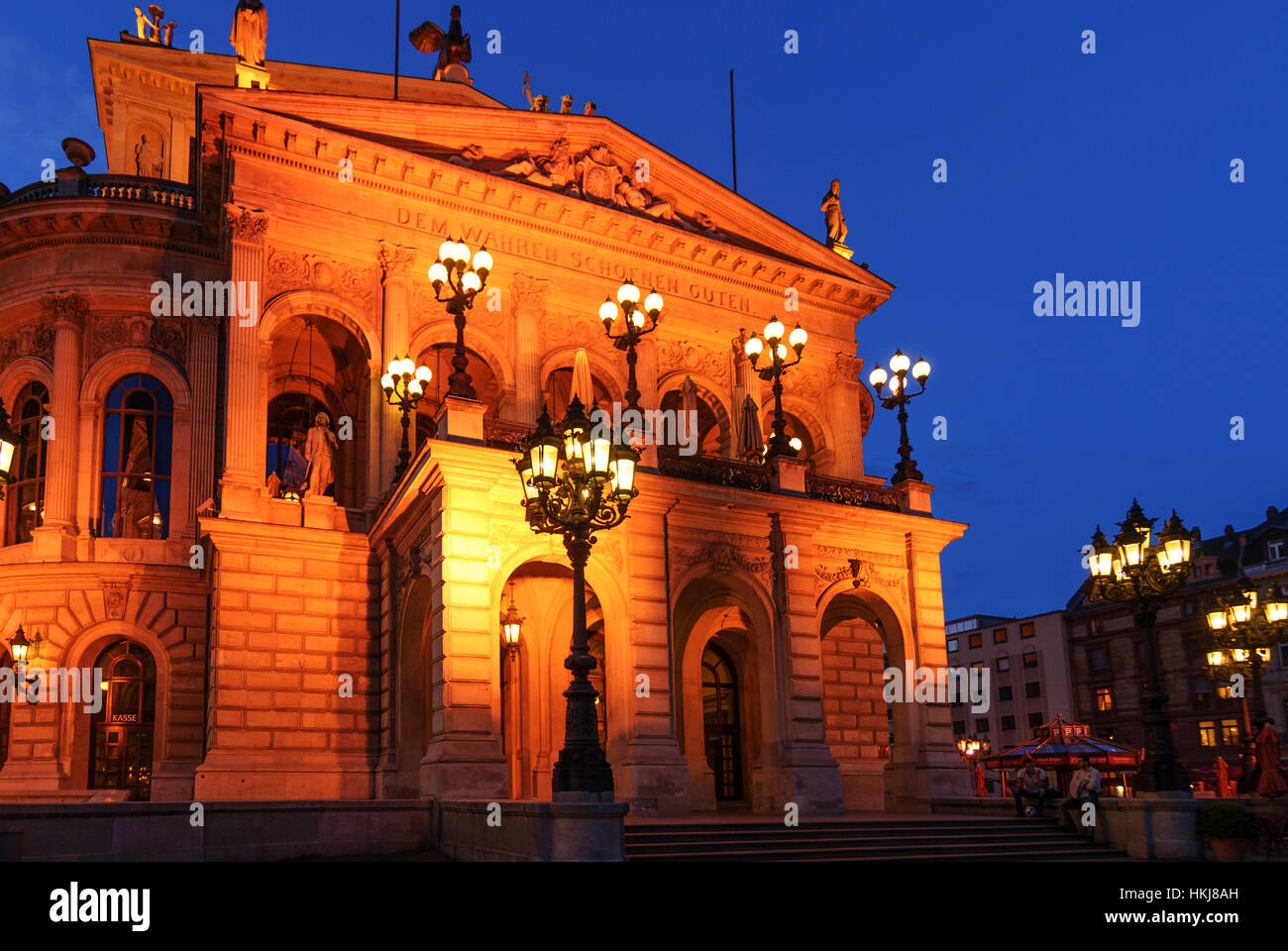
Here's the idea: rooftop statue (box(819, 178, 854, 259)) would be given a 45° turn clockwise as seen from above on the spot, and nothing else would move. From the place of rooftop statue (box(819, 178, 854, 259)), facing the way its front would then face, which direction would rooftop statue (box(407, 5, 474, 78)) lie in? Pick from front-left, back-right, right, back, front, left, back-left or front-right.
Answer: right

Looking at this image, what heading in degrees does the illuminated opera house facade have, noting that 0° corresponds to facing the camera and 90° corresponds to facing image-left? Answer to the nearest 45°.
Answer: approximately 315°

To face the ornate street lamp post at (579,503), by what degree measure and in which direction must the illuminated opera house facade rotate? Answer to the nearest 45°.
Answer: approximately 45° to its right

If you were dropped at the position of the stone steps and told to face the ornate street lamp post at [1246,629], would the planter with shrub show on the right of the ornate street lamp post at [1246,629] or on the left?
right

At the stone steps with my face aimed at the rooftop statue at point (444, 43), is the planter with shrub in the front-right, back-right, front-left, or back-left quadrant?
back-right

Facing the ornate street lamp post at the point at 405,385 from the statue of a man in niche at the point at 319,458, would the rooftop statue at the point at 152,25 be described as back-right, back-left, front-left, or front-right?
back-left

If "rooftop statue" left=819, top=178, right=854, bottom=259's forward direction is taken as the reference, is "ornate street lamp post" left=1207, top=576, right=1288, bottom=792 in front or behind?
in front

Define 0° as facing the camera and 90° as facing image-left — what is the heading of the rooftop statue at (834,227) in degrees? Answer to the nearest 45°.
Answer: approximately 315°

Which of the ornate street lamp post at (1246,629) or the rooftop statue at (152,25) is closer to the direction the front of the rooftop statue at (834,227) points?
the ornate street lamp post
